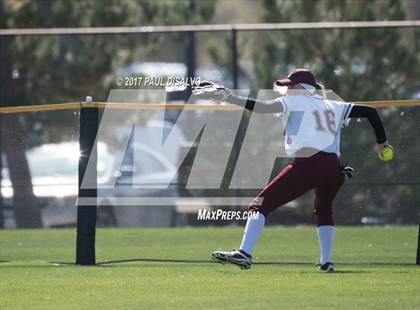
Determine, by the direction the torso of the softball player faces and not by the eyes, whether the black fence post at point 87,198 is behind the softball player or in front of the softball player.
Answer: in front

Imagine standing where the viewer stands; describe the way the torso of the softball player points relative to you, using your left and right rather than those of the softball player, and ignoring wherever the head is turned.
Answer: facing away from the viewer and to the left of the viewer
